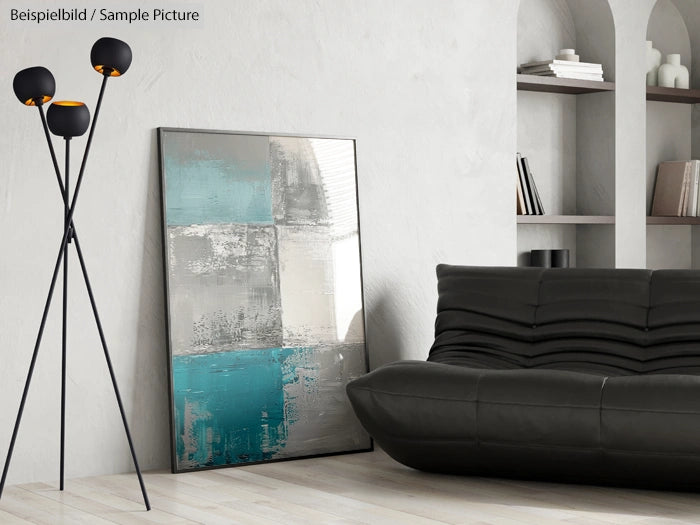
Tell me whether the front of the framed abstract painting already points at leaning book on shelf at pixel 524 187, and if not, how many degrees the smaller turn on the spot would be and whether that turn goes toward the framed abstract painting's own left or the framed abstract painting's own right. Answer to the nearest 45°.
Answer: approximately 90° to the framed abstract painting's own left

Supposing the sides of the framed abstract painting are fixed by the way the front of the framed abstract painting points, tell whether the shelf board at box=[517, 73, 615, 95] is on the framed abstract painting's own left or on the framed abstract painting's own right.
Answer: on the framed abstract painting's own left

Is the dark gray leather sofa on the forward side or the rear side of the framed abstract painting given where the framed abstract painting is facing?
on the forward side

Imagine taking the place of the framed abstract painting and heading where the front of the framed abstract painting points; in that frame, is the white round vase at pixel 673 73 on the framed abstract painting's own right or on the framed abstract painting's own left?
on the framed abstract painting's own left

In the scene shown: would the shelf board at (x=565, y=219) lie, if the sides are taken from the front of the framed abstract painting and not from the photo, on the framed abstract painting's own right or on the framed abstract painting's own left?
on the framed abstract painting's own left

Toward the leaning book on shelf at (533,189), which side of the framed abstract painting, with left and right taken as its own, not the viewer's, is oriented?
left

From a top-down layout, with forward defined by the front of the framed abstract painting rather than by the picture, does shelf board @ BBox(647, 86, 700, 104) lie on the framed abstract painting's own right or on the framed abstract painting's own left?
on the framed abstract painting's own left

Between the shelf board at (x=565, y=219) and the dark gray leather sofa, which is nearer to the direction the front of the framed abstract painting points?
the dark gray leather sofa

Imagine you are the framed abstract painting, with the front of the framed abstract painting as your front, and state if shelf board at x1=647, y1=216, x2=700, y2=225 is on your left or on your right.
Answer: on your left

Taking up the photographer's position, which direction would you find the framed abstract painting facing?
facing the viewer and to the right of the viewer

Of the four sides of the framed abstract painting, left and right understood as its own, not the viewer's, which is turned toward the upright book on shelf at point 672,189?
left
